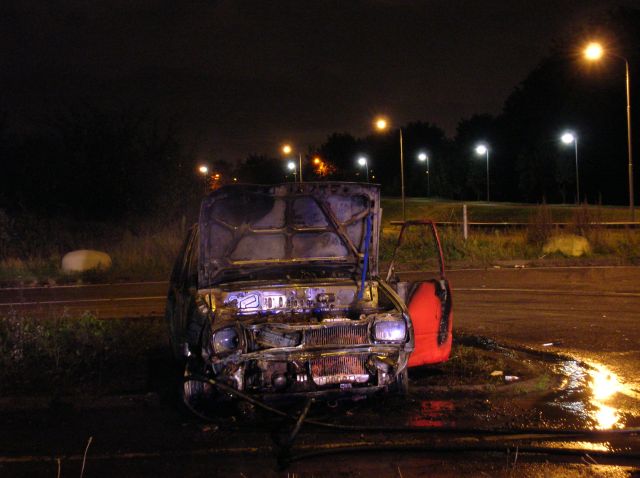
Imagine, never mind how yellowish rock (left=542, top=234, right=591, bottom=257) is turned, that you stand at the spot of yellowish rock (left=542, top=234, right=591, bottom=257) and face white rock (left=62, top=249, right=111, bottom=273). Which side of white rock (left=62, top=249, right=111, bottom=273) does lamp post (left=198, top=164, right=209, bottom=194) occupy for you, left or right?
right

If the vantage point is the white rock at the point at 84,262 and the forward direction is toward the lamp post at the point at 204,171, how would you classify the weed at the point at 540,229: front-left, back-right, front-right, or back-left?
front-right

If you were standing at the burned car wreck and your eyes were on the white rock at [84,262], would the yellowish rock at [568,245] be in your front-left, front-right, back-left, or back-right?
front-right

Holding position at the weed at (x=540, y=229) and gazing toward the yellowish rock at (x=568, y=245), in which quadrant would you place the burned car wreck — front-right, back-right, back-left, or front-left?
front-right

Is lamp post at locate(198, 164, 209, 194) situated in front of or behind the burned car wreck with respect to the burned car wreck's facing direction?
behind

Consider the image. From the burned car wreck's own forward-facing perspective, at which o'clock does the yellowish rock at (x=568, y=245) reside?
The yellowish rock is roughly at 7 o'clock from the burned car wreck.

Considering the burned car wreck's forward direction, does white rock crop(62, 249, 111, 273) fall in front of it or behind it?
behind

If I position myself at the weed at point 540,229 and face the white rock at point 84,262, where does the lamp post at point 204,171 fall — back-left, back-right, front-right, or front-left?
front-right

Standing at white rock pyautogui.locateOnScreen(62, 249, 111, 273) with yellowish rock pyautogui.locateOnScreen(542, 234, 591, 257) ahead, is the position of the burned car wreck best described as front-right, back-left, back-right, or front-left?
front-right

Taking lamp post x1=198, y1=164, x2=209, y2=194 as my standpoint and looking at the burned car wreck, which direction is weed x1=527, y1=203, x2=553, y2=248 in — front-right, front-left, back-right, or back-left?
front-left

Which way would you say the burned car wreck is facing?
toward the camera
